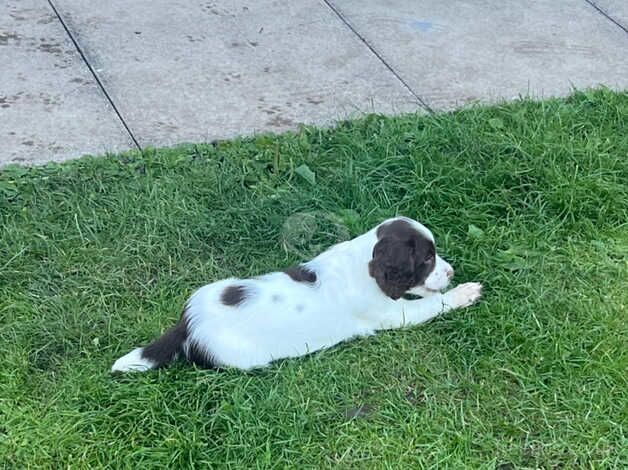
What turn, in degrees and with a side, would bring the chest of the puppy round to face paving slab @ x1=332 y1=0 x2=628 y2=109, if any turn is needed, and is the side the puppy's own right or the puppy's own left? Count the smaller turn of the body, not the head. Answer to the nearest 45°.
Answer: approximately 45° to the puppy's own left

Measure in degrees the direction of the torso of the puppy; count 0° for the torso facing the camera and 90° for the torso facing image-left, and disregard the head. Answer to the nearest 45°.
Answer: approximately 225°

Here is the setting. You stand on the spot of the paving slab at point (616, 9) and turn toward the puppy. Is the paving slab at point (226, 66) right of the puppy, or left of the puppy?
right

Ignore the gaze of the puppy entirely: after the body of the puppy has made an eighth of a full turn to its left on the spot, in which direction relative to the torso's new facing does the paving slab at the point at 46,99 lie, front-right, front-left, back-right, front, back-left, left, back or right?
front-left

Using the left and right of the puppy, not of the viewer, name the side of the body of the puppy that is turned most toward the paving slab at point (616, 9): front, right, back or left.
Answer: front

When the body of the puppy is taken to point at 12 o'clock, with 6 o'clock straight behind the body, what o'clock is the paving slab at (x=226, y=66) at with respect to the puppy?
The paving slab is roughly at 10 o'clock from the puppy.
